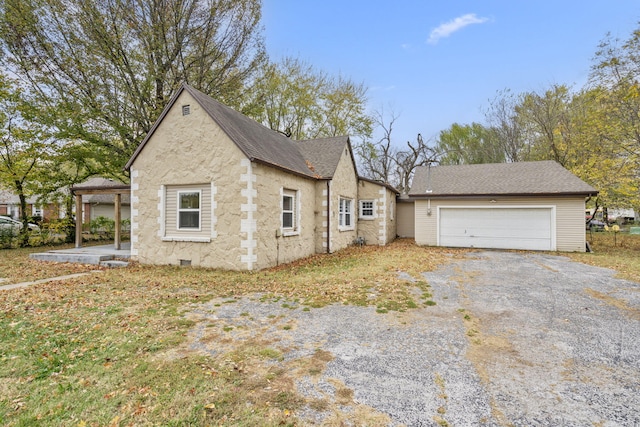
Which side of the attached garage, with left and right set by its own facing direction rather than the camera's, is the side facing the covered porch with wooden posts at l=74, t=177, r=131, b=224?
right

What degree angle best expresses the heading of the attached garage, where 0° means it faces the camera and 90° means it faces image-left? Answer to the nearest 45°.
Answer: approximately 0°

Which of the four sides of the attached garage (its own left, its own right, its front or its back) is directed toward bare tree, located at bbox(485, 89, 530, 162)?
back

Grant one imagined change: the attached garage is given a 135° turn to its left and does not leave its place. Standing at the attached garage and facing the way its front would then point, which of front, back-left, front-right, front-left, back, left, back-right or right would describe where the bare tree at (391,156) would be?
left

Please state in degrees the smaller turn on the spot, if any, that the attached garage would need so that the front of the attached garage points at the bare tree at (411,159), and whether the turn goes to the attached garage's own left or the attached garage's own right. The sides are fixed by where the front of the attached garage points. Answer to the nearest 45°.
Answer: approximately 135° to the attached garage's own right

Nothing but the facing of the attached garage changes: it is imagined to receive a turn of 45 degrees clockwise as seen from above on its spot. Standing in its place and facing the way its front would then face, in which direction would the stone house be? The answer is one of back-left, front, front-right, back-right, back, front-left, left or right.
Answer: front

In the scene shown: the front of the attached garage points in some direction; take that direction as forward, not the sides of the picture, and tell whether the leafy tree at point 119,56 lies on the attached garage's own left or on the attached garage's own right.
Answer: on the attached garage's own right

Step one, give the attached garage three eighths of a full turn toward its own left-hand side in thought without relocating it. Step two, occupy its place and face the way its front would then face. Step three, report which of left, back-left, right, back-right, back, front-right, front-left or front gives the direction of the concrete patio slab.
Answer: back
